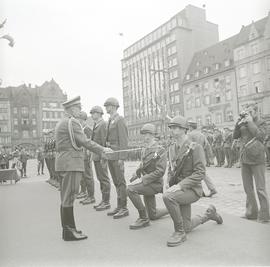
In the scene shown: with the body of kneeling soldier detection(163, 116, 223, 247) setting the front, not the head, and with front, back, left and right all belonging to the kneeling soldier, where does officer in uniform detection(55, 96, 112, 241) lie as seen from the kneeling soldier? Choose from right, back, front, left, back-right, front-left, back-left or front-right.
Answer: front-right

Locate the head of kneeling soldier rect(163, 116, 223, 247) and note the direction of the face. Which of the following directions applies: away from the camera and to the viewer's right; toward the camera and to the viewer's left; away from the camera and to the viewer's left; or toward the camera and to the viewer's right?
toward the camera and to the viewer's left

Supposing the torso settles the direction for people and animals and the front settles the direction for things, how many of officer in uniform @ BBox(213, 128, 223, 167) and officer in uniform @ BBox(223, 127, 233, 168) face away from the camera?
0

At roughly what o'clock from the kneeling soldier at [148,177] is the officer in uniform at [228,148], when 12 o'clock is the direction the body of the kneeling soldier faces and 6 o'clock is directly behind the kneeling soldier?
The officer in uniform is roughly at 5 o'clock from the kneeling soldier.

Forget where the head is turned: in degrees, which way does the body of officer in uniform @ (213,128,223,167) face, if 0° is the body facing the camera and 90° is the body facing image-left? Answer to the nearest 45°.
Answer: approximately 45°
